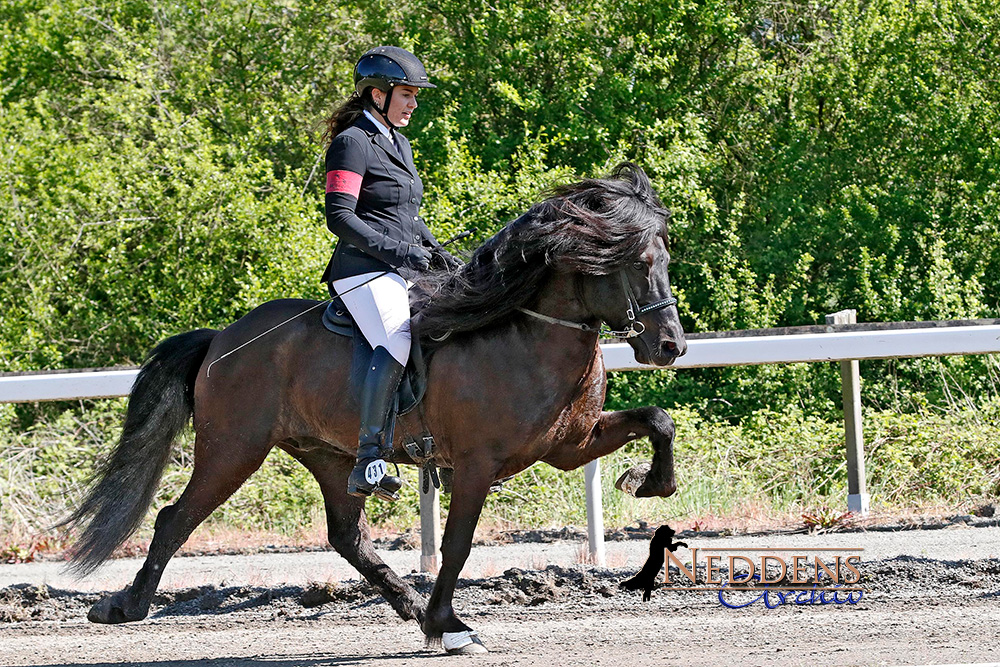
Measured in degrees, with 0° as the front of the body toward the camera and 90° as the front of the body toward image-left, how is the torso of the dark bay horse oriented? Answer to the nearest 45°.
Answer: approximately 270°

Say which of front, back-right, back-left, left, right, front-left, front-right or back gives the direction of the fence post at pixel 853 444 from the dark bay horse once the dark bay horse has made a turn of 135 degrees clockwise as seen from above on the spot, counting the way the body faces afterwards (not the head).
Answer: back

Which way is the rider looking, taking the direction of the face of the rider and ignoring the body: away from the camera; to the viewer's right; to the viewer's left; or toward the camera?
to the viewer's right
